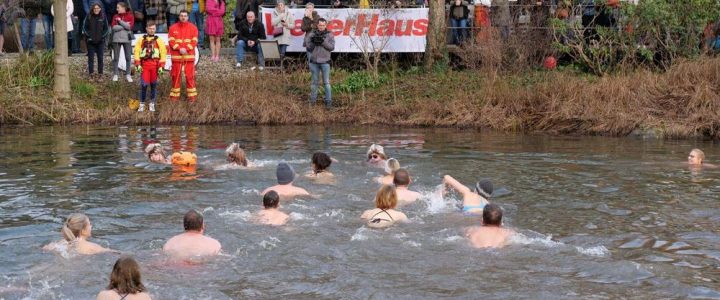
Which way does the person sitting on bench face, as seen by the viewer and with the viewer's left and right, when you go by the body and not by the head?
facing the viewer

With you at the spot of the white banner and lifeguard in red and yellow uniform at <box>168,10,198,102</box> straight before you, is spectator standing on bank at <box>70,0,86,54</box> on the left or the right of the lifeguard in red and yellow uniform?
right

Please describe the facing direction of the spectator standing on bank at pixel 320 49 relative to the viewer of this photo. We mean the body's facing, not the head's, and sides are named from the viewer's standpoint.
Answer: facing the viewer

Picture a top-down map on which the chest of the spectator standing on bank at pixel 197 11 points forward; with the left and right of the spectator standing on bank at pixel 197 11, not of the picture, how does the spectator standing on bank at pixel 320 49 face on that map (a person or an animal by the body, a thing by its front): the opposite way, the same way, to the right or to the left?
the same way

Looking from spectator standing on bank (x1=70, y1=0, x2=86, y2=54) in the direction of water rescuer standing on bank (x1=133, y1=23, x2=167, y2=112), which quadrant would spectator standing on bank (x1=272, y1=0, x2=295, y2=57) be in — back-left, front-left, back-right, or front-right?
front-left

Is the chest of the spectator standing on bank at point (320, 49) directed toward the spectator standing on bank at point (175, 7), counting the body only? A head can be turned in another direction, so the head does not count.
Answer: no

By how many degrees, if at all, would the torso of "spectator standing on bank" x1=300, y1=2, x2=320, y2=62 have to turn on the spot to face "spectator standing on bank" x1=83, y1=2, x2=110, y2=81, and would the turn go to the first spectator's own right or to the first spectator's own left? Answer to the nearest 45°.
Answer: approximately 90° to the first spectator's own right

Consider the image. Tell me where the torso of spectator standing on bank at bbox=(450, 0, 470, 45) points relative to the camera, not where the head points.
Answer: toward the camera

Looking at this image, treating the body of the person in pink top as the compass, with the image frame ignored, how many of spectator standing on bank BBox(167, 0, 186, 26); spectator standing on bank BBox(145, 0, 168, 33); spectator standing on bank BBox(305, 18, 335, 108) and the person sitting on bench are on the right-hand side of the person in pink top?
2

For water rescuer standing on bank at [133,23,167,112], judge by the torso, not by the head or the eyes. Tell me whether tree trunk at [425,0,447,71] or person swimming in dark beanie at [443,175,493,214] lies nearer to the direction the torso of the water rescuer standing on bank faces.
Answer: the person swimming in dark beanie

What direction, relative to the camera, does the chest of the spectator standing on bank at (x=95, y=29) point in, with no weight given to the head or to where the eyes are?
toward the camera

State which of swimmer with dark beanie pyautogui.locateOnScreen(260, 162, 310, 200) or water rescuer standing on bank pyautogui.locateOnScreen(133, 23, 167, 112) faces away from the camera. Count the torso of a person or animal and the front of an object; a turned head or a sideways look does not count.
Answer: the swimmer with dark beanie

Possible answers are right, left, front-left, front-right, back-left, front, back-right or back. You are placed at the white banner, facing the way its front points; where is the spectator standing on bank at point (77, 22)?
right

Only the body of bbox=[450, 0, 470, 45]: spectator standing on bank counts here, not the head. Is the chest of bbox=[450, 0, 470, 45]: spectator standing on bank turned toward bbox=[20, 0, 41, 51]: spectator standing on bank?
no

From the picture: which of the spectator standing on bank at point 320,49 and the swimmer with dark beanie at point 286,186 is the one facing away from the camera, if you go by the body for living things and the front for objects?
the swimmer with dark beanie

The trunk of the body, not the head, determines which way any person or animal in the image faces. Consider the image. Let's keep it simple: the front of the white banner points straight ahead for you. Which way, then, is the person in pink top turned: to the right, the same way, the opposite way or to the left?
the same way

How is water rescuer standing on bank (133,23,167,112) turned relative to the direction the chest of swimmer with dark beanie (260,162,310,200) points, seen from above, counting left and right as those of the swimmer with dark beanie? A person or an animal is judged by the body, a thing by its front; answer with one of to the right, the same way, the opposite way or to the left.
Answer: the opposite way

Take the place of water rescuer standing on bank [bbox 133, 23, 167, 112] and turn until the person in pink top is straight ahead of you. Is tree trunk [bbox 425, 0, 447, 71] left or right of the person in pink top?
right

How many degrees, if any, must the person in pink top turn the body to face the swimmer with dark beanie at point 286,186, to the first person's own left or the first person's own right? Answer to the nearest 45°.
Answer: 0° — they already face them
